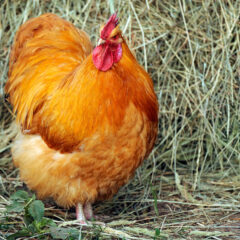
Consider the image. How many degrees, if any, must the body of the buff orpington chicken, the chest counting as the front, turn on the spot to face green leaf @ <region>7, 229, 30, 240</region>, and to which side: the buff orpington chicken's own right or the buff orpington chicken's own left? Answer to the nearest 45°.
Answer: approximately 90° to the buff orpington chicken's own right

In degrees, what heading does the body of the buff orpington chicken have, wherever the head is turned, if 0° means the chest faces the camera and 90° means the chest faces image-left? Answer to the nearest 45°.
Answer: approximately 315°
